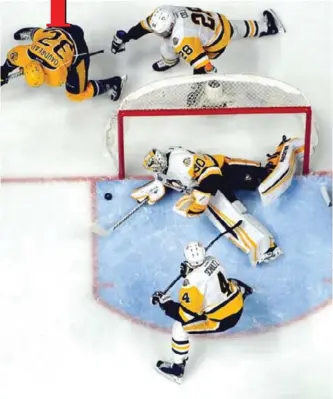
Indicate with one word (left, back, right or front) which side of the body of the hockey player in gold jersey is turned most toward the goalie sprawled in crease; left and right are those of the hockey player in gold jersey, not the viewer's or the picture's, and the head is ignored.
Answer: left

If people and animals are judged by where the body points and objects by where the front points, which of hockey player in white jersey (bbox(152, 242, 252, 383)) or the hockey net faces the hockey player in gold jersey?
the hockey player in white jersey

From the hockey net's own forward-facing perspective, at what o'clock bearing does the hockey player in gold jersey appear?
The hockey player in gold jersey is roughly at 3 o'clock from the hockey net.

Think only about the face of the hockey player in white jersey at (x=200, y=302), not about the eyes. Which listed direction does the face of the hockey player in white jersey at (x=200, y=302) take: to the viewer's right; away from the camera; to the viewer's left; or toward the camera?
away from the camera

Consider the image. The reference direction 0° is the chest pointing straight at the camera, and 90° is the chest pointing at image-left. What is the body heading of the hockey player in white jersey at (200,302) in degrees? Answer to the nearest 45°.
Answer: approximately 135°

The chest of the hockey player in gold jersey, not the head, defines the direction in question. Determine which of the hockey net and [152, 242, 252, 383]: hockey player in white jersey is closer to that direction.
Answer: the hockey player in white jersey

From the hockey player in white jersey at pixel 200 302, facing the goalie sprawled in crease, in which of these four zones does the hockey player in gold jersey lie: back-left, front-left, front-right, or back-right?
front-left

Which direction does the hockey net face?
toward the camera

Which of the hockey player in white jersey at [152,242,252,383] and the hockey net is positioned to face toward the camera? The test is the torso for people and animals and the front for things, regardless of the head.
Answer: the hockey net

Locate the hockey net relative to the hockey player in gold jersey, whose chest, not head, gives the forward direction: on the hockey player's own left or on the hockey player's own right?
on the hockey player's own left

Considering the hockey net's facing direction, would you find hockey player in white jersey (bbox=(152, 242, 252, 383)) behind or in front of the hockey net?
in front

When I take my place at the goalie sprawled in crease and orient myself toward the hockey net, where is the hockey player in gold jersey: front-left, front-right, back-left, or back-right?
front-left

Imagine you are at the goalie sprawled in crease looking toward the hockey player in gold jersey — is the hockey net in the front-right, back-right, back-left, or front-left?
front-right
